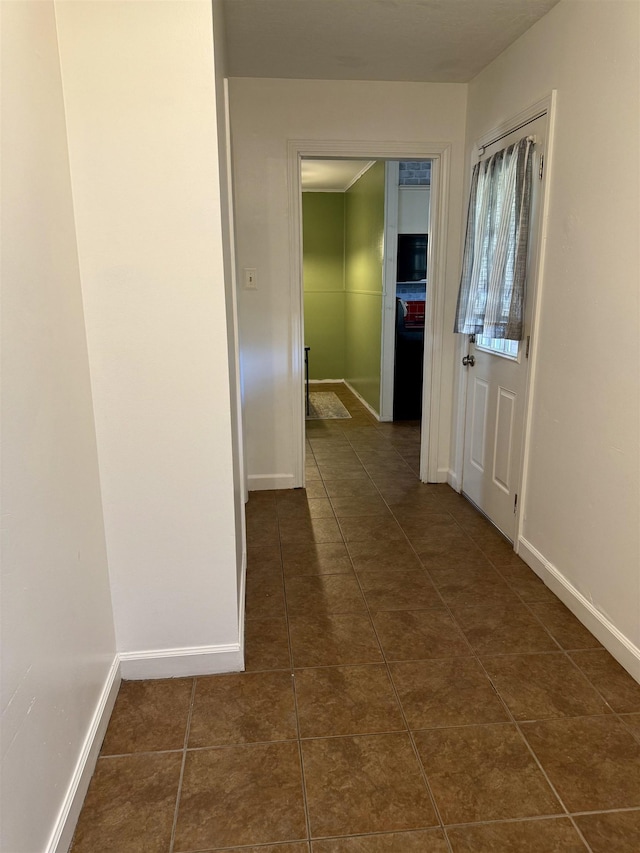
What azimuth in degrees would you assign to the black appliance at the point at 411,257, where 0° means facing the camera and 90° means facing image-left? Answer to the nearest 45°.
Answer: approximately 0°

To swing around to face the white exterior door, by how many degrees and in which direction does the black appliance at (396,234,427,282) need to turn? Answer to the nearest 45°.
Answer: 0° — it already faces it
